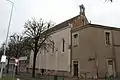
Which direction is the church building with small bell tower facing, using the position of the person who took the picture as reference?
facing the viewer and to the right of the viewer
